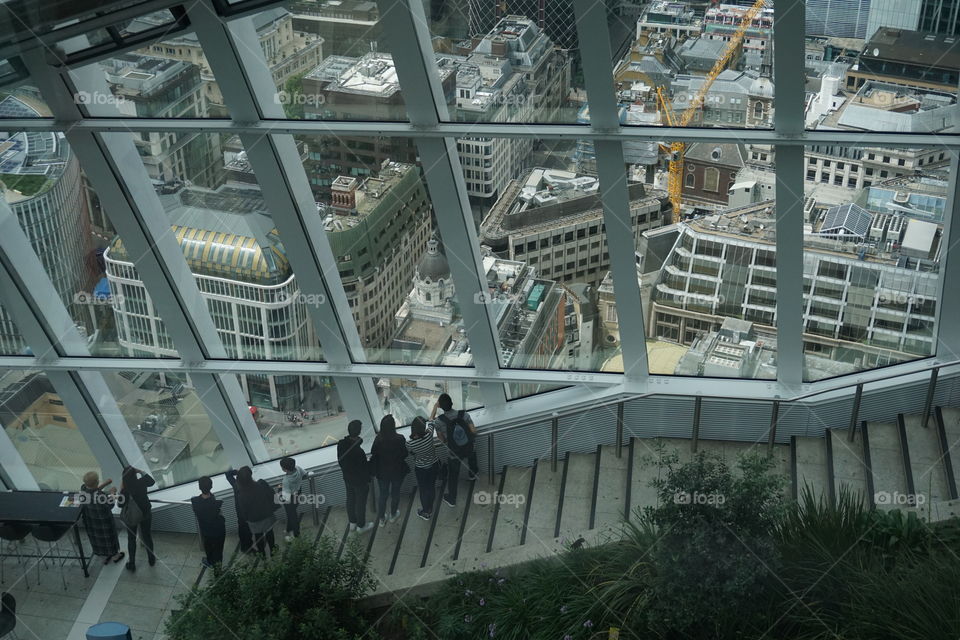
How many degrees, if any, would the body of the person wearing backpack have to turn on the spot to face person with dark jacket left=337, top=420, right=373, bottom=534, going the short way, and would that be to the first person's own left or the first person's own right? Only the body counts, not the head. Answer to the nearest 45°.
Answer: approximately 45° to the first person's own left

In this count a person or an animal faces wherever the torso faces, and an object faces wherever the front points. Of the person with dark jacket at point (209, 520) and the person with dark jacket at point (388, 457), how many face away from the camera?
2

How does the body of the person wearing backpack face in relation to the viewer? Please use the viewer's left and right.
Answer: facing away from the viewer and to the left of the viewer

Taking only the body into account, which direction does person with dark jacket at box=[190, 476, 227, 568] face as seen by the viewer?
away from the camera

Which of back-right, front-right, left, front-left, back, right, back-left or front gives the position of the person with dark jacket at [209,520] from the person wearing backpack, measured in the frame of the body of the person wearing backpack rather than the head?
front-left

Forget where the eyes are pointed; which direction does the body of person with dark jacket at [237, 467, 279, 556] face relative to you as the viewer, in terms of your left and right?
facing away from the viewer and to the left of the viewer

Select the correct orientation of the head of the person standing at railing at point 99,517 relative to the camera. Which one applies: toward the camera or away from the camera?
away from the camera

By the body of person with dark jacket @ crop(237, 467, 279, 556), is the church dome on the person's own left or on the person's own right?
on the person's own right

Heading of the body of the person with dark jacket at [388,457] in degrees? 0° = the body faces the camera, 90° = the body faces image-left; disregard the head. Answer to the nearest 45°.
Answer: approximately 180°

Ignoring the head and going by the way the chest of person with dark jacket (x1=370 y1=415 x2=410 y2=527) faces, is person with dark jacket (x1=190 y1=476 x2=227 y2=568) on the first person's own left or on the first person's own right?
on the first person's own left

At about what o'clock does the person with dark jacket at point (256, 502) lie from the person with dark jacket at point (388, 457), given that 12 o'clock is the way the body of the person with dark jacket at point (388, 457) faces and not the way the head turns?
the person with dark jacket at point (256, 502) is roughly at 9 o'clock from the person with dark jacket at point (388, 457).

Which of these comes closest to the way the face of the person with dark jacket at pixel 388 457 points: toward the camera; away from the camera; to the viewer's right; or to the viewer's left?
away from the camera

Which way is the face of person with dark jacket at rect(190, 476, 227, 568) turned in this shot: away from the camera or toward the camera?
away from the camera

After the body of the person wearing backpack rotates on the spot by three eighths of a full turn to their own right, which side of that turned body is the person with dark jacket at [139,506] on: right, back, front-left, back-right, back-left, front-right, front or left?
back
